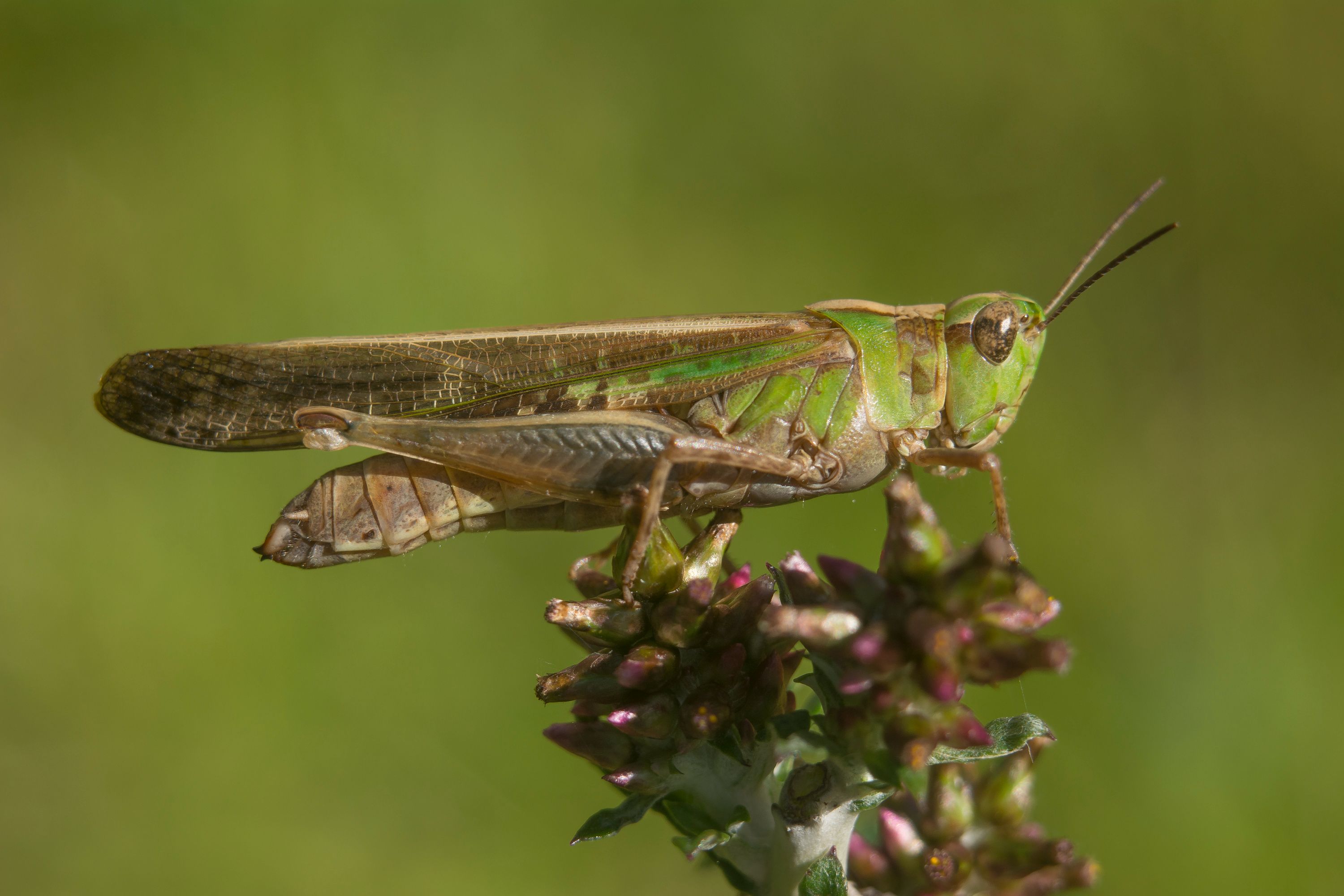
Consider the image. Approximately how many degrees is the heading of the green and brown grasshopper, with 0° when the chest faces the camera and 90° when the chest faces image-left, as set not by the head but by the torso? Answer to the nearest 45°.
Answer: approximately 270°

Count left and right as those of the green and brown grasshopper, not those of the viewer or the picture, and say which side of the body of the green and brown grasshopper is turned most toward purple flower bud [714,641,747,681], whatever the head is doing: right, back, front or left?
front

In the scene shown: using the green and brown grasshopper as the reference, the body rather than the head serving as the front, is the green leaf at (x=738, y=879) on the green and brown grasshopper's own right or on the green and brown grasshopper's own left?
on the green and brown grasshopper's own right

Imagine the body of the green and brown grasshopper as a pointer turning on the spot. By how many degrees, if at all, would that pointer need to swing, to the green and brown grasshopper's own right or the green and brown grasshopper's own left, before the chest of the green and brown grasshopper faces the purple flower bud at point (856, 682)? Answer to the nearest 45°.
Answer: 0° — it already faces it
